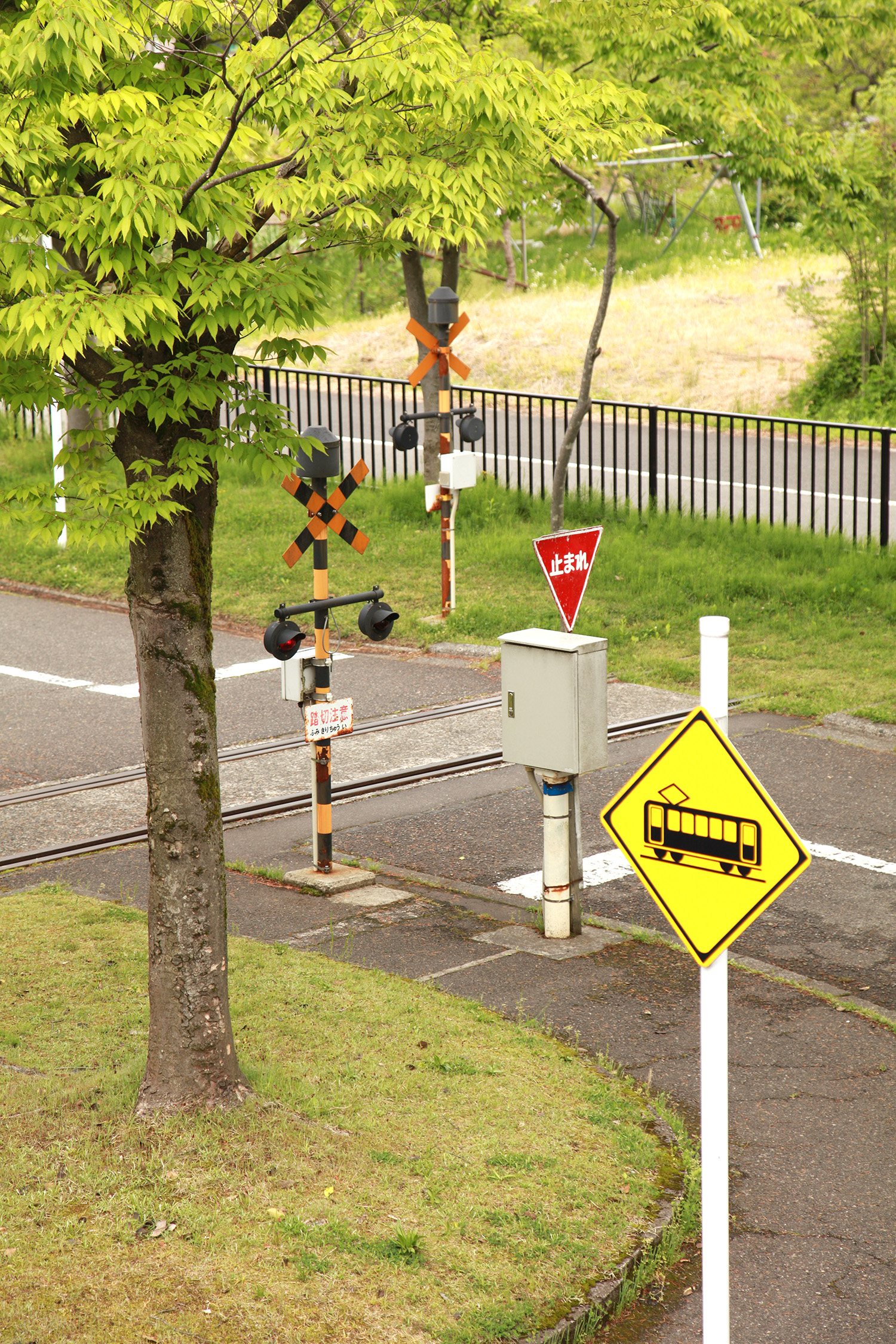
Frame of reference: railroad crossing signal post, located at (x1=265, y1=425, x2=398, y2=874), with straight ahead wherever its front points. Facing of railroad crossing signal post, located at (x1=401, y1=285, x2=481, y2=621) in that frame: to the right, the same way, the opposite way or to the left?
the opposite way

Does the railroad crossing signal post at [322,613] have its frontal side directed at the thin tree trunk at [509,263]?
no

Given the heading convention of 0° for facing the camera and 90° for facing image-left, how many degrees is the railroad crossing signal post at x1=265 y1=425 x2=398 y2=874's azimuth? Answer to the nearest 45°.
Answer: approximately 315°

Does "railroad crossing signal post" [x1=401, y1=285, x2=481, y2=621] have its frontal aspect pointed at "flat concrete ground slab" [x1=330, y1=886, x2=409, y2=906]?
no

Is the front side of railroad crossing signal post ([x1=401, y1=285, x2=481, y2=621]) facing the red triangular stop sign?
no

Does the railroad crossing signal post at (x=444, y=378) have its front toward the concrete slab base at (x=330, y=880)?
no

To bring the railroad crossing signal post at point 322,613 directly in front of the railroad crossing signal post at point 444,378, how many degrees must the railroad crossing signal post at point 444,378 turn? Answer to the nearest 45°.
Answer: approximately 135° to its left

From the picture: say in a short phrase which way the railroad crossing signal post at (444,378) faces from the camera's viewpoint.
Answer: facing away from the viewer and to the left of the viewer
